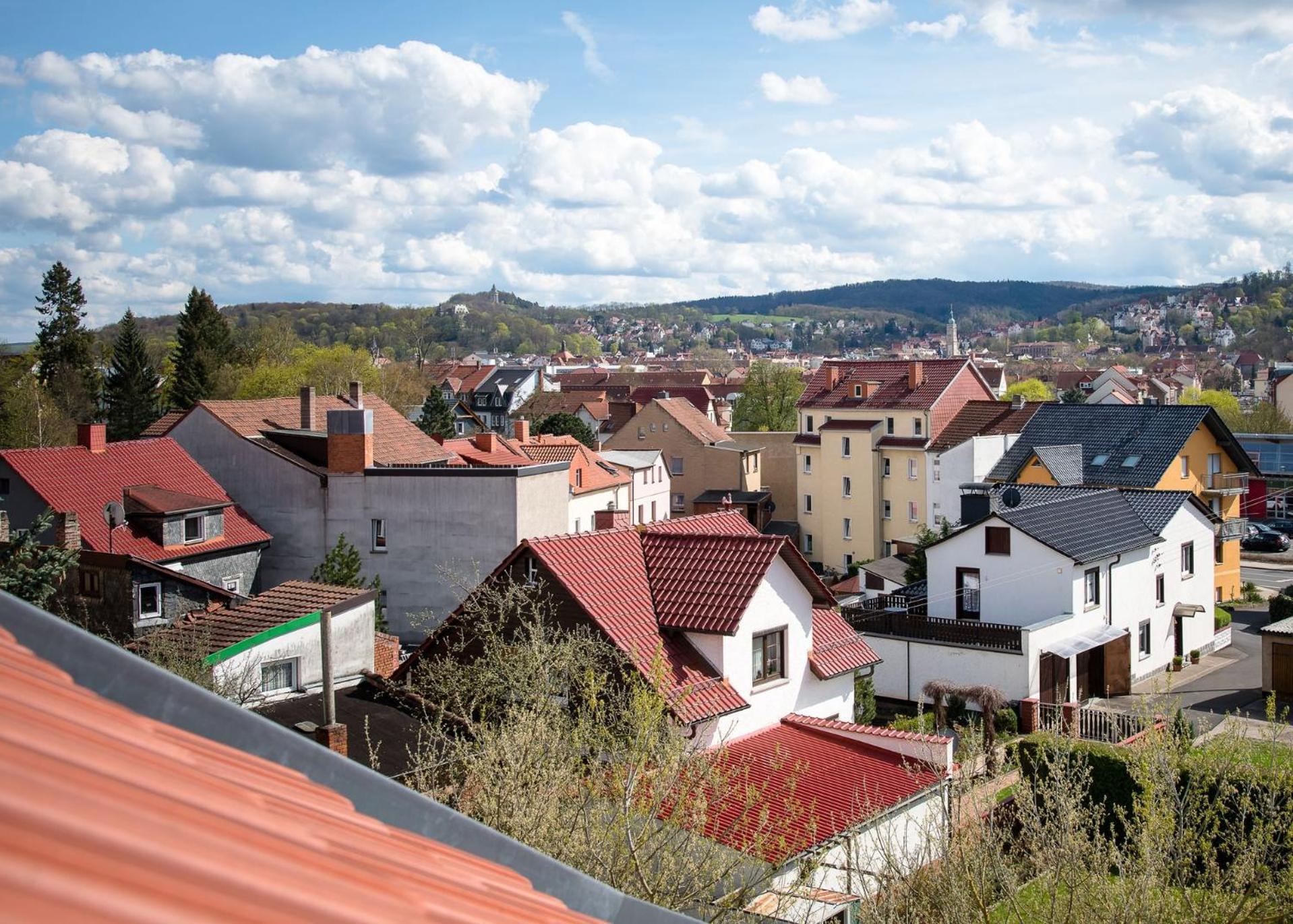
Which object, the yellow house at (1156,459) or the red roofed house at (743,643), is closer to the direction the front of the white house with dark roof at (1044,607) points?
the red roofed house

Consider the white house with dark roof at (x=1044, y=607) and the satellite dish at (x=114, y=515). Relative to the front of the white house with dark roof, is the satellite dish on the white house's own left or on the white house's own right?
on the white house's own right

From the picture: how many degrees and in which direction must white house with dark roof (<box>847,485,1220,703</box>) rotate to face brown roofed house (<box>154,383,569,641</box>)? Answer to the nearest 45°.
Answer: approximately 135° to its right

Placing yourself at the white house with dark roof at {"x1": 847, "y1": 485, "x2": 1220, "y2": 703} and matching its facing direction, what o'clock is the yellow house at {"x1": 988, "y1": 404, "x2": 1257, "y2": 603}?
The yellow house is roughly at 8 o'clock from the white house with dark roof.

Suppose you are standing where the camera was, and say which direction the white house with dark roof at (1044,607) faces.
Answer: facing the viewer and to the right of the viewer

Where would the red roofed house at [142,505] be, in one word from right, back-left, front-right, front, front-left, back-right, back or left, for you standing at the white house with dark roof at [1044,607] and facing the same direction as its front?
back-right

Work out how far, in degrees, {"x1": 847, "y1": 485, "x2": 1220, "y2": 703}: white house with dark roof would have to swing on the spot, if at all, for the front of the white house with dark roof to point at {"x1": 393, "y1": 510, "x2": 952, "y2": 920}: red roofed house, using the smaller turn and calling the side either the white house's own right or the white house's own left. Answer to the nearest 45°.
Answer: approximately 45° to the white house's own right

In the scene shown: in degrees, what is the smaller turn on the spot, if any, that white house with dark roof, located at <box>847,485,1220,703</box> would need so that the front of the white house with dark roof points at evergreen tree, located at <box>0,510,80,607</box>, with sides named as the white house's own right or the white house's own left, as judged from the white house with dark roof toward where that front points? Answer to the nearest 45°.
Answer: approximately 90° to the white house's own right

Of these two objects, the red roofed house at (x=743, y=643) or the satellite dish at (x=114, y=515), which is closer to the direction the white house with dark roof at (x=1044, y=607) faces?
the red roofed house

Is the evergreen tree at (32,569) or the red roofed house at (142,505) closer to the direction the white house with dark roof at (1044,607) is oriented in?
the evergreen tree
